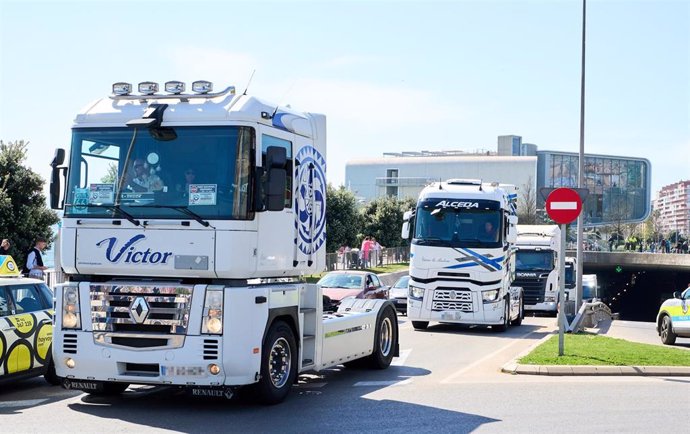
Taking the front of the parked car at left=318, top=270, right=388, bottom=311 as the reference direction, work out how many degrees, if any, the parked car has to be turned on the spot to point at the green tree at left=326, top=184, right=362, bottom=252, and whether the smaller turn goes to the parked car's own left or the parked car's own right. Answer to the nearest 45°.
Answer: approximately 135° to the parked car's own right

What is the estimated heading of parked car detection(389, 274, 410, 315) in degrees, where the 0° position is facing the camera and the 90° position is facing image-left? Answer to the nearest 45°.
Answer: approximately 45°

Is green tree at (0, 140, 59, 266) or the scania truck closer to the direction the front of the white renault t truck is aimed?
the green tree

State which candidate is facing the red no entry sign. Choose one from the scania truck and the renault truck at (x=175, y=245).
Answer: the scania truck

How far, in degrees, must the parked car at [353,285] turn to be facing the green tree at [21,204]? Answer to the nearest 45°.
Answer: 0° — it already faces it

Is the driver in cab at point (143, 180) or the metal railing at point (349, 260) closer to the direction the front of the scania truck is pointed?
the driver in cab

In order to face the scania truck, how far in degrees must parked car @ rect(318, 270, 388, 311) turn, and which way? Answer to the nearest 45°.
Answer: approximately 180°

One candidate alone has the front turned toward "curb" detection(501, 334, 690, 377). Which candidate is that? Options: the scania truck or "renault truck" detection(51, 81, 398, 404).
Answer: the scania truck

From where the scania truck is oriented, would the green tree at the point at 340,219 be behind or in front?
behind
